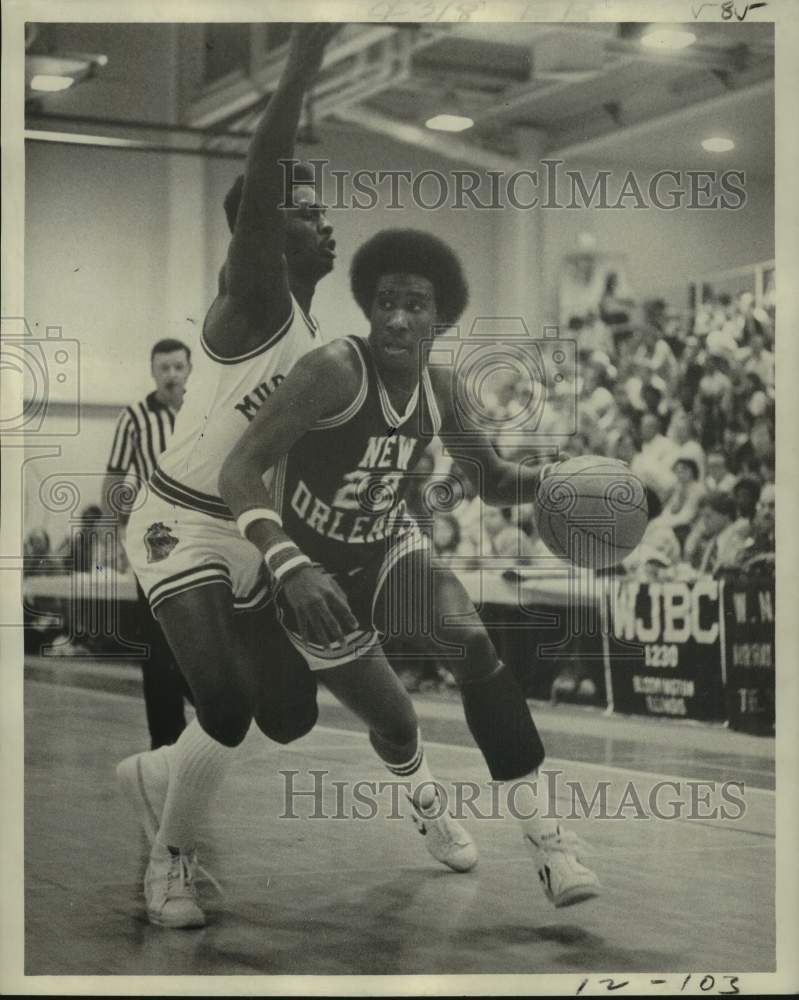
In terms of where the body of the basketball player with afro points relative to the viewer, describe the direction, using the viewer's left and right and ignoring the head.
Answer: facing the viewer and to the right of the viewer

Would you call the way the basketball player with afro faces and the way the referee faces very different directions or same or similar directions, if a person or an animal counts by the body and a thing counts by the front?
same or similar directions

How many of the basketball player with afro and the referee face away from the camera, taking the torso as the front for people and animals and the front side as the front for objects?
0
